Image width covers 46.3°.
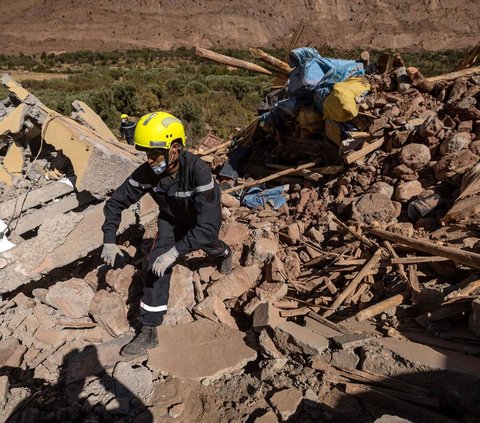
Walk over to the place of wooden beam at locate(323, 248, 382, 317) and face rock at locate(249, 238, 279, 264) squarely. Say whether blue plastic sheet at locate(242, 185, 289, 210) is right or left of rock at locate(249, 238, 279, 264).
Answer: right

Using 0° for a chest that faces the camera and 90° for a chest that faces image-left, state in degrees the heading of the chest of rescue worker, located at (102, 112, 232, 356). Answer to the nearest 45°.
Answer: approximately 45°

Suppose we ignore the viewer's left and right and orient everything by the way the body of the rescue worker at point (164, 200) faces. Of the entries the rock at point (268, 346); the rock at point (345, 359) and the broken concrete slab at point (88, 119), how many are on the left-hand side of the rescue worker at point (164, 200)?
2

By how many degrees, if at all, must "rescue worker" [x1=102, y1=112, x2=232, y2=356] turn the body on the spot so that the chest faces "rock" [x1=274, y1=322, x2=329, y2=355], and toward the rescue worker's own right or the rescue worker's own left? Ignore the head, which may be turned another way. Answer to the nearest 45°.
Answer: approximately 90° to the rescue worker's own left

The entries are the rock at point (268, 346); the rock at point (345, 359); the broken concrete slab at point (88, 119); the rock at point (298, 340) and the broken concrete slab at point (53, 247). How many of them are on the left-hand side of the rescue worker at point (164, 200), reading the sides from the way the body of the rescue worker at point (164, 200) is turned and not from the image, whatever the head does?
3

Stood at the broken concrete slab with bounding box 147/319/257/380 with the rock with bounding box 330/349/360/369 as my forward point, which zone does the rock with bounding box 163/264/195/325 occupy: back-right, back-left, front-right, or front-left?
back-left

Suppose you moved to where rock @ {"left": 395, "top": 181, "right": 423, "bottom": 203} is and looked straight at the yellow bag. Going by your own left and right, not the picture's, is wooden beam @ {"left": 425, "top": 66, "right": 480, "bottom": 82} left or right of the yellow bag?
right

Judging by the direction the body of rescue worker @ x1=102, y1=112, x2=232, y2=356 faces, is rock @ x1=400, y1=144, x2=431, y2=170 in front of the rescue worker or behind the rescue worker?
behind

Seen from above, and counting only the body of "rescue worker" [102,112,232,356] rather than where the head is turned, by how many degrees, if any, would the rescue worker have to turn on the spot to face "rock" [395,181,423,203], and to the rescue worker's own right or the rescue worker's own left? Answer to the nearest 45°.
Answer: approximately 135° to the rescue worker's own left

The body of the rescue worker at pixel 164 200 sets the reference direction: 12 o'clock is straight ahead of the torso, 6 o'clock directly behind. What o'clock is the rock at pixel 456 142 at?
The rock is roughly at 7 o'clock from the rescue worker.

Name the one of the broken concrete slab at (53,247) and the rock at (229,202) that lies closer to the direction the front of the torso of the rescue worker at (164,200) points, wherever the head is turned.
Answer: the broken concrete slab

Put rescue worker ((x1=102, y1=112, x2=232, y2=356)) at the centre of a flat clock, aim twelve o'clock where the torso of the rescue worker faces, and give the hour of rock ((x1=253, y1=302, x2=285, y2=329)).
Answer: The rock is roughly at 9 o'clock from the rescue worker.
